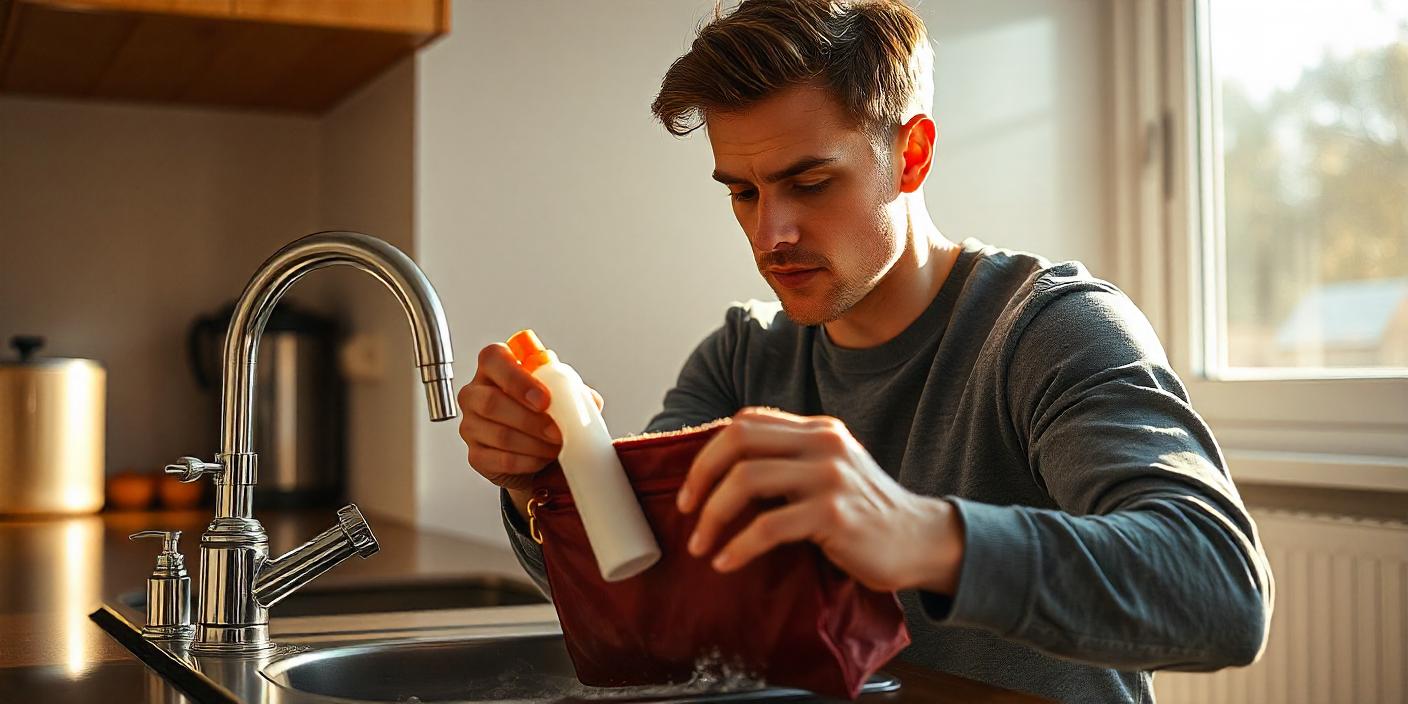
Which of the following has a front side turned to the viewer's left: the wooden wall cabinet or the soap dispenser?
the soap dispenser

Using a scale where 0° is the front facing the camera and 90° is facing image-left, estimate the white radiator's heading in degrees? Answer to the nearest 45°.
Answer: approximately 45°

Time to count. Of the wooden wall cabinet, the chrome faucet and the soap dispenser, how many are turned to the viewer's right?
1

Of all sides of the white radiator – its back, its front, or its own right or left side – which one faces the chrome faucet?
front

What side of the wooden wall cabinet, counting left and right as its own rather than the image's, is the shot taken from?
front

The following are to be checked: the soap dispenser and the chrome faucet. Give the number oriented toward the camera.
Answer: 0

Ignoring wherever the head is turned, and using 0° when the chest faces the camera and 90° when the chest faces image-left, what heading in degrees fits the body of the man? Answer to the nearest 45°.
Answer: approximately 45°

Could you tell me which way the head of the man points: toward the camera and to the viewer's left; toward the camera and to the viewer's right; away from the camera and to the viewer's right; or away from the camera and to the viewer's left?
toward the camera and to the viewer's left

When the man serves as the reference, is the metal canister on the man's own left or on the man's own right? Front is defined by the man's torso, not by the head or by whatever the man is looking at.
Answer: on the man's own right

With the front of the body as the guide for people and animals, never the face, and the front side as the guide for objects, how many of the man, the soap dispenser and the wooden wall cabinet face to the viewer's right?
0

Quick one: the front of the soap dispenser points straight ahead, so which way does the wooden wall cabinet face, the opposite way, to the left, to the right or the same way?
to the left

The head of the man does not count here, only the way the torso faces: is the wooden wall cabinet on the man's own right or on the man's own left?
on the man's own right

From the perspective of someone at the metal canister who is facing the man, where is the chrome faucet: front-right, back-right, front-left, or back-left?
front-right

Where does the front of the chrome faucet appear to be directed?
to the viewer's right

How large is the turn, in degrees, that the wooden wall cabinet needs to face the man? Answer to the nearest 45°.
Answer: approximately 45° to its left

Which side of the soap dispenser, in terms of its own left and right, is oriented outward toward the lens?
left
